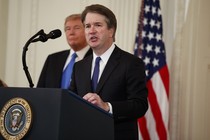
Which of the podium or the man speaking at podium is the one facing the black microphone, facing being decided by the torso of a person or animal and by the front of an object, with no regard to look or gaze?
the man speaking at podium

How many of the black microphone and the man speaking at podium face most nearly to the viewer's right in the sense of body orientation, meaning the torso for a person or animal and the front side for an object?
1

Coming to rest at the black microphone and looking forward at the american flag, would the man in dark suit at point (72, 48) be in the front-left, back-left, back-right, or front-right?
front-left

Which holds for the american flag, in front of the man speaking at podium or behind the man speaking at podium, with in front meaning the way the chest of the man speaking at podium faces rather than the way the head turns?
behind

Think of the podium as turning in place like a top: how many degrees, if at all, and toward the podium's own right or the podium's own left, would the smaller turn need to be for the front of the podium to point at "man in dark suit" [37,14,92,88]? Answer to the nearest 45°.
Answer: approximately 135° to the podium's own right

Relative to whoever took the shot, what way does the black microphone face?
facing to the right of the viewer

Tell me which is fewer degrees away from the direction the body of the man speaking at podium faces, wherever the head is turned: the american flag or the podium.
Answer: the podium

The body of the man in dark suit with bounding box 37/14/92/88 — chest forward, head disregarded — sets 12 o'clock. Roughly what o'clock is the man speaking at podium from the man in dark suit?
The man speaking at podium is roughly at 10 o'clock from the man in dark suit.

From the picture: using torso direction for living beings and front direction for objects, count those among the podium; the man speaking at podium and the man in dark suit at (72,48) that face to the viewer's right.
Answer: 0

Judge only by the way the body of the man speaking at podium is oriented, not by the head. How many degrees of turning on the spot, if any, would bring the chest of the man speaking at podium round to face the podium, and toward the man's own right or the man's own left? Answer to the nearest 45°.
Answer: approximately 45° to the man's own left

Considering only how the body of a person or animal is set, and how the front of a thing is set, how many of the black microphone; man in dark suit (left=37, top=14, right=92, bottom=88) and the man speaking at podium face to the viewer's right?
1

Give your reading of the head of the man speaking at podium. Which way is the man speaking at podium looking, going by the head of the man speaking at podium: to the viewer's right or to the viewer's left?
to the viewer's left

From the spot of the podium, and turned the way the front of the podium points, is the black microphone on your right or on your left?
on your right

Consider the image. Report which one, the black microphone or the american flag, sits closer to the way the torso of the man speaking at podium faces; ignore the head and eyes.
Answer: the black microphone

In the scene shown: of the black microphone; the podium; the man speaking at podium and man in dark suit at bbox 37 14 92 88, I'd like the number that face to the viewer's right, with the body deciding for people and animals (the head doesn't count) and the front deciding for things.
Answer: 1

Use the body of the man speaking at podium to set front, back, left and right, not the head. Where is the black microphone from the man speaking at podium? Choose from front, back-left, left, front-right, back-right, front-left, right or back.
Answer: front
